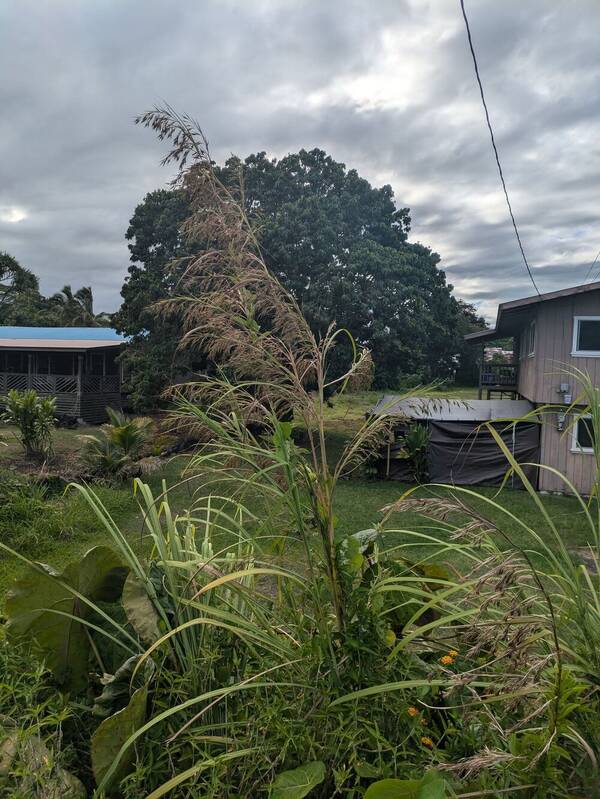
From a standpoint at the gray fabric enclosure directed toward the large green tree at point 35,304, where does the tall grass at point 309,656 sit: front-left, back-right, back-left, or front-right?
back-left

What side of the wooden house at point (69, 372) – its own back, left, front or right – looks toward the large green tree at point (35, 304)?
back

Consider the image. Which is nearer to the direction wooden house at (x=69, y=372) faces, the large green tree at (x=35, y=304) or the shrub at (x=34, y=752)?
the shrub

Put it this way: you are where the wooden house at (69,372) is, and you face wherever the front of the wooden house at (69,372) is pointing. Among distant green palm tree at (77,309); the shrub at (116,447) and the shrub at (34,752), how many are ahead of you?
2

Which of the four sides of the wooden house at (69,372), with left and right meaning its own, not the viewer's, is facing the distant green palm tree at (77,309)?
back

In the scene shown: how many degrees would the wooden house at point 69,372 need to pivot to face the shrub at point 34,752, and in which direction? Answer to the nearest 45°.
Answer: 0° — it already faces it

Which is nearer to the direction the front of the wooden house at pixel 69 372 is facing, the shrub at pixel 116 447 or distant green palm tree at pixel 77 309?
the shrub

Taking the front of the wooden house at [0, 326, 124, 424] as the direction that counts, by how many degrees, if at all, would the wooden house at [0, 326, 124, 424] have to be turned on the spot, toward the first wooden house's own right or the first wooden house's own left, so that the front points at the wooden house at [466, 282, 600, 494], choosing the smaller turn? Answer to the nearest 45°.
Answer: approximately 45° to the first wooden house's own left

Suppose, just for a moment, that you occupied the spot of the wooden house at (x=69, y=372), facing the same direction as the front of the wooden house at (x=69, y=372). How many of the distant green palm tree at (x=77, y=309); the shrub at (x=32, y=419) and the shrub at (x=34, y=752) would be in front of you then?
2

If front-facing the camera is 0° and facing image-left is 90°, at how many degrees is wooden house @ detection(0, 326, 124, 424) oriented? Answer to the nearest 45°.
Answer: approximately 0°

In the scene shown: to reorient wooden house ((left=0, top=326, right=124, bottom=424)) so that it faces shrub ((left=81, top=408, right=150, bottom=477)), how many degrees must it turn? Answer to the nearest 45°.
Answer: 0° — it already faces it

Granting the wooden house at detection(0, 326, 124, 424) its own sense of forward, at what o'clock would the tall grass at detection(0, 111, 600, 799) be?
The tall grass is roughly at 12 o'clock from the wooden house.
